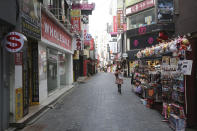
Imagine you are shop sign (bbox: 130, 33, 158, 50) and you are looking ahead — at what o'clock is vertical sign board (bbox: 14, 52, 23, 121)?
The vertical sign board is roughly at 11 o'clock from the shop sign.

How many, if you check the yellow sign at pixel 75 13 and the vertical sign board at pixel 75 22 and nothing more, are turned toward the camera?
2

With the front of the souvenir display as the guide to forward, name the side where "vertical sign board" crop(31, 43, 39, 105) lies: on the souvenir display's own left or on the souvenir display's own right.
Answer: on the souvenir display's own right

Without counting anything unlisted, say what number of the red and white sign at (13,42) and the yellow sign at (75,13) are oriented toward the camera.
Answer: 2

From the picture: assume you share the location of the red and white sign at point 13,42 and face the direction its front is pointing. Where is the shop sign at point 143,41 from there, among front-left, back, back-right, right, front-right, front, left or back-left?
back-left

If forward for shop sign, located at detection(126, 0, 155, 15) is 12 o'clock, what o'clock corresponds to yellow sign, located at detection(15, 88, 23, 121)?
The yellow sign is roughly at 11 o'clock from the shop sign.

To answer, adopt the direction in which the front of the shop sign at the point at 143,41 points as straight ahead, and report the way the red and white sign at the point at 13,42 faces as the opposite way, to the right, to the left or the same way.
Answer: to the left

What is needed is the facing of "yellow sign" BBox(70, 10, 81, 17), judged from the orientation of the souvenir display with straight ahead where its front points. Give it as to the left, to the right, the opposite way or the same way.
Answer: to the left

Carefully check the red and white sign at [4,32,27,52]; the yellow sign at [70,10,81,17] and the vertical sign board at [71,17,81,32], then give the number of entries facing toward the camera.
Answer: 3

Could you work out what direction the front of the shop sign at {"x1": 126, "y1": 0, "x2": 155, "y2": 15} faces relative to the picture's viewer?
facing the viewer and to the left of the viewer

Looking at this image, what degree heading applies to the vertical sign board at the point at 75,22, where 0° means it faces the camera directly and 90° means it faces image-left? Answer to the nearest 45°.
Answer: approximately 0°
